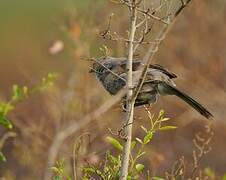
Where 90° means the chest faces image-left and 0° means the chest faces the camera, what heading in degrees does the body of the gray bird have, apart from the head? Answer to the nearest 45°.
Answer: approximately 90°
